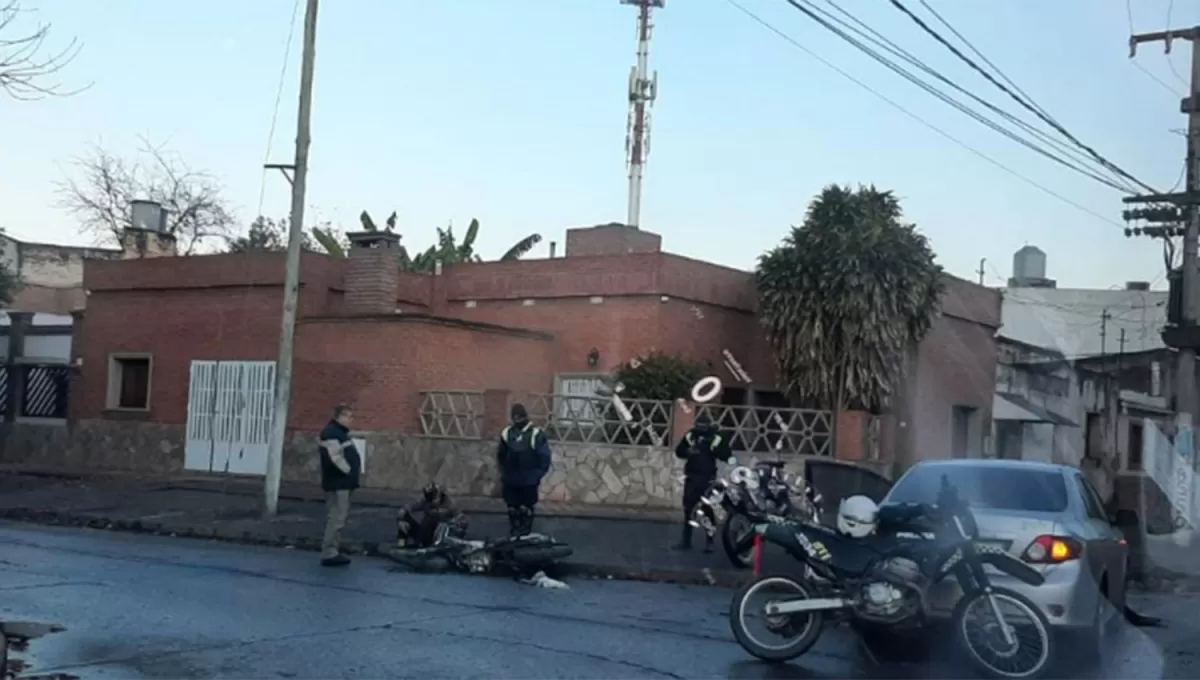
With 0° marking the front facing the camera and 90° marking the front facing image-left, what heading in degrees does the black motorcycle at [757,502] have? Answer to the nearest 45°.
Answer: approximately 45°

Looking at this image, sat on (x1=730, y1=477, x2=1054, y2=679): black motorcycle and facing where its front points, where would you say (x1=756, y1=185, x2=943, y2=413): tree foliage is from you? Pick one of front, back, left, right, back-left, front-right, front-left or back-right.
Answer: left

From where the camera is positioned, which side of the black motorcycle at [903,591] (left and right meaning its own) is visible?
right

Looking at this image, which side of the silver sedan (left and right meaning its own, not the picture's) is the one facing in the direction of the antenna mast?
front

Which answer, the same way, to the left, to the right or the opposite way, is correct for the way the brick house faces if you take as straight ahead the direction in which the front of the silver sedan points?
the opposite way

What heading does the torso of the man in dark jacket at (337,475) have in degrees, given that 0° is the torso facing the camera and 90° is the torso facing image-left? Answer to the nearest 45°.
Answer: approximately 270°

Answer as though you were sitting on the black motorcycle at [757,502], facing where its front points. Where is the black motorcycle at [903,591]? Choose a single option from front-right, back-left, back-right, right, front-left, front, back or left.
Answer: front-left

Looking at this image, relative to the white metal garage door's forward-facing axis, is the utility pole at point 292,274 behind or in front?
in front

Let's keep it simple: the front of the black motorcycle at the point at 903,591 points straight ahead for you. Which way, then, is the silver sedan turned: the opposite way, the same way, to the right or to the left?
to the left

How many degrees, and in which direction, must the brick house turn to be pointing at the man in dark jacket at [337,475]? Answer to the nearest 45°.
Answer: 0° — it already faces them

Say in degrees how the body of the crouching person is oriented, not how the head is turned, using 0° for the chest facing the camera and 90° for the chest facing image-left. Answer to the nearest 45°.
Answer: approximately 315°

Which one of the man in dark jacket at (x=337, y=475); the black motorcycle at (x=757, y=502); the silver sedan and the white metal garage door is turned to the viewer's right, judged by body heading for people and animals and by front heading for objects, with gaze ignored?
the man in dark jacket

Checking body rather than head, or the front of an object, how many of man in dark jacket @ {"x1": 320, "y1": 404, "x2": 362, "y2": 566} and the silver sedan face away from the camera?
1

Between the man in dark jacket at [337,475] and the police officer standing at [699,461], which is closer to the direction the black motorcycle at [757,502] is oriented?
the man in dark jacket

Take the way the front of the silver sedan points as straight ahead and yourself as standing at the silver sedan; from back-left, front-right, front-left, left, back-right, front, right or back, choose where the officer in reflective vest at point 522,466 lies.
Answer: front-left
